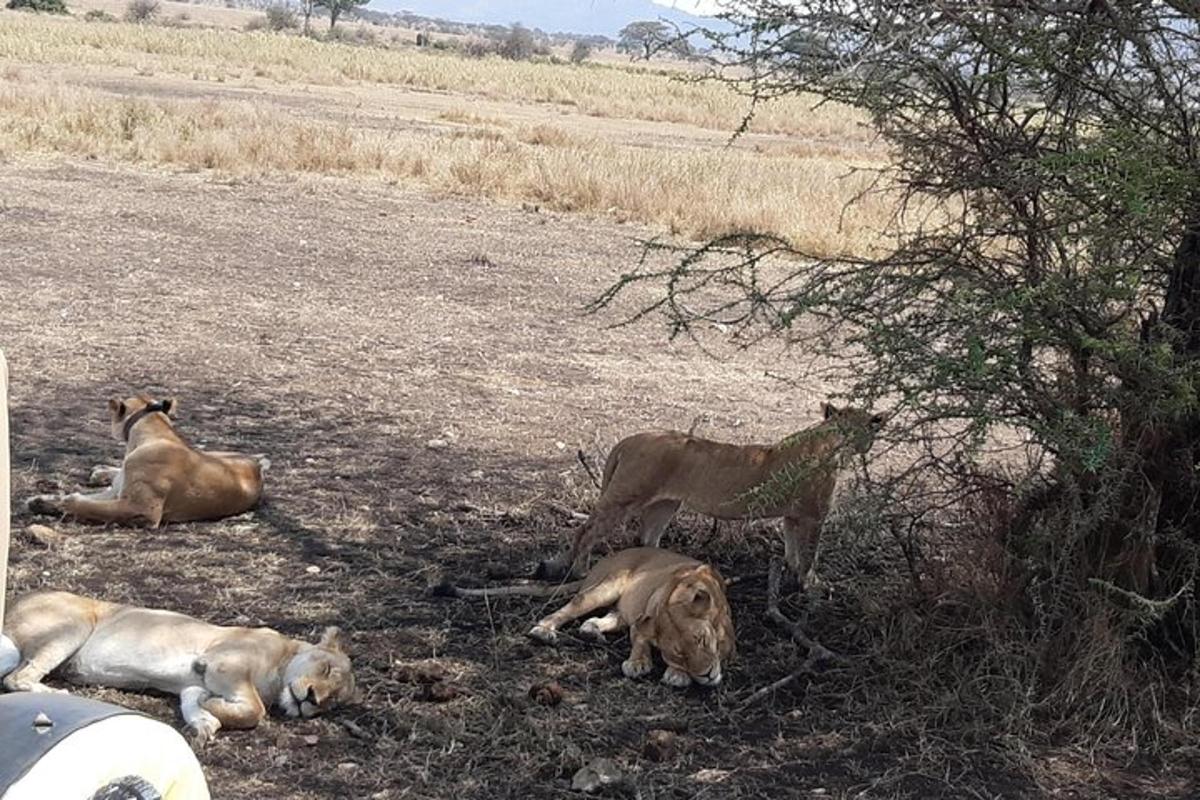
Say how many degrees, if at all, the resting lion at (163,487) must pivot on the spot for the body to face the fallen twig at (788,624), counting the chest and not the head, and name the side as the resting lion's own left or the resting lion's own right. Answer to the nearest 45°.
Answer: approximately 135° to the resting lion's own left

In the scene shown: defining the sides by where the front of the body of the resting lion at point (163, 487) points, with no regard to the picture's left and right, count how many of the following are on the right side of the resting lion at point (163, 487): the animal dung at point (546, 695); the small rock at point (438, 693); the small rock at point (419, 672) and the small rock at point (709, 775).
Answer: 0

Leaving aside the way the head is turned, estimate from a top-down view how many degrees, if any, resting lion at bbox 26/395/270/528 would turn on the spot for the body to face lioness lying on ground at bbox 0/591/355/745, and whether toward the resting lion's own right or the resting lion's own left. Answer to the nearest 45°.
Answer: approximately 90° to the resting lion's own left

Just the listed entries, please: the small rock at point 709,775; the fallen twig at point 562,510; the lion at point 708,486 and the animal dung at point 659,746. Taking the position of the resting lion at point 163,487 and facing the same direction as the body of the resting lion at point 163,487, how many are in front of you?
0

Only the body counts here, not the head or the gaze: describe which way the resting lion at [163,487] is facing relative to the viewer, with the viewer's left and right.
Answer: facing to the left of the viewer

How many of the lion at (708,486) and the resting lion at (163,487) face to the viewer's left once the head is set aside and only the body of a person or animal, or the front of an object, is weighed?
1

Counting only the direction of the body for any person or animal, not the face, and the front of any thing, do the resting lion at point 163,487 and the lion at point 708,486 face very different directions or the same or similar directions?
very different directions

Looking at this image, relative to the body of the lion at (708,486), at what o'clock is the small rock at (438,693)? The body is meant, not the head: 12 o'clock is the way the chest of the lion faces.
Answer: The small rock is roughly at 4 o'clock from the lion.

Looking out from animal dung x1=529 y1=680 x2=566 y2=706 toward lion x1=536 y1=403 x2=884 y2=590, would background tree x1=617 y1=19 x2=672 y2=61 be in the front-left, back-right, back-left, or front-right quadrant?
front-left

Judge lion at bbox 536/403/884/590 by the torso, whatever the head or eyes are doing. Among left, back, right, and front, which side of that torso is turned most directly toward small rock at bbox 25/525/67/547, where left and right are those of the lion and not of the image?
back

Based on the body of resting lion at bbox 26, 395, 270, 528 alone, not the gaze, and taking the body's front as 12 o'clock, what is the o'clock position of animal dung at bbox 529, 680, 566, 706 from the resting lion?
The animal dung is roughly at 8 o'clock from the resting lion.

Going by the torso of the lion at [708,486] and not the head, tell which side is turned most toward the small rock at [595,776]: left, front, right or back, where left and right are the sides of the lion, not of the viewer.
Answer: right

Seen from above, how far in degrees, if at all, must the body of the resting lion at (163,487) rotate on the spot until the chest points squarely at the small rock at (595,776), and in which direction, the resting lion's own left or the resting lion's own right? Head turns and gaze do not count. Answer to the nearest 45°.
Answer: approximately 135° to the resting lion's own left

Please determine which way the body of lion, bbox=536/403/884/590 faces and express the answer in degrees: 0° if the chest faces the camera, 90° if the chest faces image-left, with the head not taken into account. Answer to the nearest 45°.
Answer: approximately 270°

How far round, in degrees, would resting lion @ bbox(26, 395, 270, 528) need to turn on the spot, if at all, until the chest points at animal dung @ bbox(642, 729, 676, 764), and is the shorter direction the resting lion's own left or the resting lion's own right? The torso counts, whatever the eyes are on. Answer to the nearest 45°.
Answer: approximately 135° to the resting lion's own left
